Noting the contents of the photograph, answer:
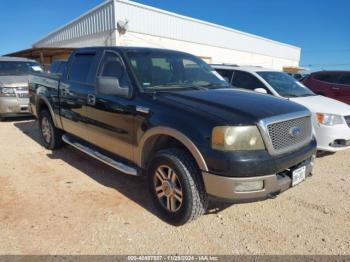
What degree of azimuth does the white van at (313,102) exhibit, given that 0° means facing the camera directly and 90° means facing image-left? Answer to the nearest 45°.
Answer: approximately 315°

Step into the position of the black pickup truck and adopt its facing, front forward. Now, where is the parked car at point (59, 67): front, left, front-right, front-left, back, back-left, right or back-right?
back

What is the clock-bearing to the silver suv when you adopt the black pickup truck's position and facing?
The silver suv is roughly at 6 o'clock from the black pickup truck.

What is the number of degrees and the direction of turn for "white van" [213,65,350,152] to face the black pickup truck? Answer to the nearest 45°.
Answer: approximately 90° to its right

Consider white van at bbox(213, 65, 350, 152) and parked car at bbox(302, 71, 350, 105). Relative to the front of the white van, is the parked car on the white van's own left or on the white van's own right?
on the white van's own left

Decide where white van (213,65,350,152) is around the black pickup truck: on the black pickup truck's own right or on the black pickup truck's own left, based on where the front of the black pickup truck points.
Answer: on the black pickup truck's own left

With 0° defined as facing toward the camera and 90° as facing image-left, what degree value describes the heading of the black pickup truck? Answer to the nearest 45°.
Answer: approximately 315°
